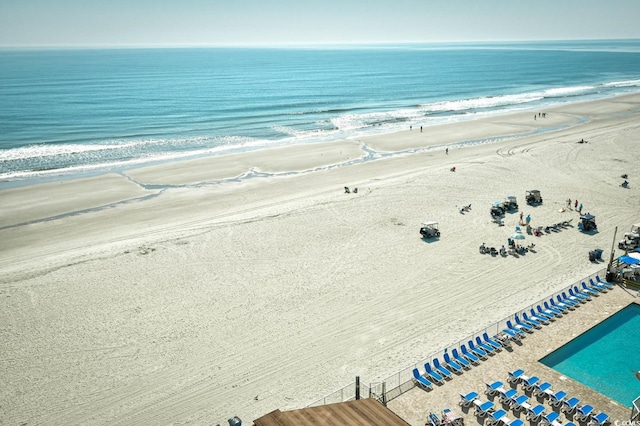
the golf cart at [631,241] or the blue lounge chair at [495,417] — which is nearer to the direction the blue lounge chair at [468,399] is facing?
the golf cart
